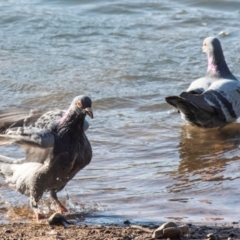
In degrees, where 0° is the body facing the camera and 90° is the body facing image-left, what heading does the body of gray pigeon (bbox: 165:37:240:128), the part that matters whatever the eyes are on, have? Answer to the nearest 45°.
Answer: approximately 225°

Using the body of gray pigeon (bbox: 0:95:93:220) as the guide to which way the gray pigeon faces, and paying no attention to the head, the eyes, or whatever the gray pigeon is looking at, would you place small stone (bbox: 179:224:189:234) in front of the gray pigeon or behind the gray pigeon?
in front

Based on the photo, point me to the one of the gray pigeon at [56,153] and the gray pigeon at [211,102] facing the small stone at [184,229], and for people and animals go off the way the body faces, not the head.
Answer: the gray pigeon at [56,153]

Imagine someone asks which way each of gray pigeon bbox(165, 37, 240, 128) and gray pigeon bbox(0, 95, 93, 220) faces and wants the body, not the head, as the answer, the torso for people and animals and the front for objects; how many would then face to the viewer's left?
0

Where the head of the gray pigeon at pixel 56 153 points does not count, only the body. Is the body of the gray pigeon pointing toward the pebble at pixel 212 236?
yes

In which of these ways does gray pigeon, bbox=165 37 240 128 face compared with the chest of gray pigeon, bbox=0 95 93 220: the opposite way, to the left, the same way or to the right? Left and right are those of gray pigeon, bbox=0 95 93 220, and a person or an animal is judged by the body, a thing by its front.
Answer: to the left

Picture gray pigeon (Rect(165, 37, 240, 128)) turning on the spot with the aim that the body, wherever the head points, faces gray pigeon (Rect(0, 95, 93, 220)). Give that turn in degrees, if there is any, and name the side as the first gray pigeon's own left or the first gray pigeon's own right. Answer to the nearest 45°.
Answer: approximately 180°

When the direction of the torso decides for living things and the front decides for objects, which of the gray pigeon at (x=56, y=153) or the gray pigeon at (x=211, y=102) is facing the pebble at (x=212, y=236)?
the gray pigeon at (x=56, y=153)

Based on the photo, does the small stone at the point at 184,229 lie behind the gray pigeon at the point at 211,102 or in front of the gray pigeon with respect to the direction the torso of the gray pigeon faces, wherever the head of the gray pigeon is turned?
behind
